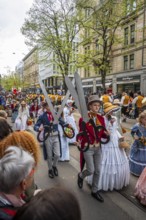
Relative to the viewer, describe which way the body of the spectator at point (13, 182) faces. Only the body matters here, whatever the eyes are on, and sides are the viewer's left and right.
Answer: facing away from the viewer and to the right of the viewer

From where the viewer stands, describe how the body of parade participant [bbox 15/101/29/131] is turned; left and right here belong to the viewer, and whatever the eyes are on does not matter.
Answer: facing the viewer

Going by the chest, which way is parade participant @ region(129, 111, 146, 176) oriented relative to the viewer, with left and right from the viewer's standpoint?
facing the viewer and to the right of the viewer

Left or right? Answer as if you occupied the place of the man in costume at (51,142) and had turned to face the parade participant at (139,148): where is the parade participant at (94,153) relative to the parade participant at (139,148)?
right

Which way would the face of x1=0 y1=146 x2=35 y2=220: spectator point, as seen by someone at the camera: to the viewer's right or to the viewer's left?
to the viewer's right

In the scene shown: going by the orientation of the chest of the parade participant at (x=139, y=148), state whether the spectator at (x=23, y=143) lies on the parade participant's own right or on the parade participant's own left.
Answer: on the parade participant's own right

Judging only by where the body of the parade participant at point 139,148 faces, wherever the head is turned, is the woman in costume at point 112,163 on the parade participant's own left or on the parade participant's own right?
on the parade participant's own right

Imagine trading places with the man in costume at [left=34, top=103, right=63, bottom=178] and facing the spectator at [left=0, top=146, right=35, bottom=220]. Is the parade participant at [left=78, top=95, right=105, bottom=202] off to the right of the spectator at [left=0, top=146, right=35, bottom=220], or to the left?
left

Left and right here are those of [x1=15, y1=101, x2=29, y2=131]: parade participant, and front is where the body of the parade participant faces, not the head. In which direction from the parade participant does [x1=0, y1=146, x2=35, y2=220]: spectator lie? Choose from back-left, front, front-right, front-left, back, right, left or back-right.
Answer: front

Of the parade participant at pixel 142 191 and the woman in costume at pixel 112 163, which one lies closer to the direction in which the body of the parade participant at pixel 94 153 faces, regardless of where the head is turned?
the parade participant

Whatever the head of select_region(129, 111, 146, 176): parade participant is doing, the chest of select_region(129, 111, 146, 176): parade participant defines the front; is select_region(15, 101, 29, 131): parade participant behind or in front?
behind

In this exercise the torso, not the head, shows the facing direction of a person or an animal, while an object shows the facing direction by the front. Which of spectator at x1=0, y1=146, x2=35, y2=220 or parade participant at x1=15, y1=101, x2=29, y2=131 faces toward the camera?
the parade participant

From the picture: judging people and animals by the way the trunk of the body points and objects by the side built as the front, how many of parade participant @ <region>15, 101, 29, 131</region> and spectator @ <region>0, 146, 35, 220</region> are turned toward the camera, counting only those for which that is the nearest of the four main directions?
1

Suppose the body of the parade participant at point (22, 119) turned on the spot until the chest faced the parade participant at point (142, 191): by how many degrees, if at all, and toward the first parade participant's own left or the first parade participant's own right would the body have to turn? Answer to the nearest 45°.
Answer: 0° — they already face them

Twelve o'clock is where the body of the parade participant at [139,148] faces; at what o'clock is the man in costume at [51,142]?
The man in costume is roughly at 4 o'clock from the parade participant.

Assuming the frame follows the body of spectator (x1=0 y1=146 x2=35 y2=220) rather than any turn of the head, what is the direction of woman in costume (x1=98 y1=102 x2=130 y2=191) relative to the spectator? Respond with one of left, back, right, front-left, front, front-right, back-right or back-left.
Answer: front
